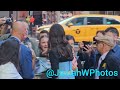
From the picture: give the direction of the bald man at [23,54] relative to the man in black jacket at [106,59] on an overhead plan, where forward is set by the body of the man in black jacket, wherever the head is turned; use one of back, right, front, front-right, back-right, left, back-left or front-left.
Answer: front

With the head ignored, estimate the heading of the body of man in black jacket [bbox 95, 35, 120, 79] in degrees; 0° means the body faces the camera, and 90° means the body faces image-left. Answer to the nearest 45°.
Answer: approximately 90°

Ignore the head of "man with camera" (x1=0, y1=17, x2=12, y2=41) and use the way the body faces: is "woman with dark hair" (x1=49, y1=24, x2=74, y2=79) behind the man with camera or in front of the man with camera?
in front

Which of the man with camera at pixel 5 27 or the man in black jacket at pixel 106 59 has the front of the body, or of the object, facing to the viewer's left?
the man in black jacket

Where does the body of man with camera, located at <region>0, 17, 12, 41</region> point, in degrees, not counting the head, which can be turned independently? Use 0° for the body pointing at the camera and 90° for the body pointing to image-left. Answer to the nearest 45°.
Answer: approximately 315°

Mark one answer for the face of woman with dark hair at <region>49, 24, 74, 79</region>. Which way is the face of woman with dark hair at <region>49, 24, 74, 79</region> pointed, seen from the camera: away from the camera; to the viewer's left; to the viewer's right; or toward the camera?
away from the camera

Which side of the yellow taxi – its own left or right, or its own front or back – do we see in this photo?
left

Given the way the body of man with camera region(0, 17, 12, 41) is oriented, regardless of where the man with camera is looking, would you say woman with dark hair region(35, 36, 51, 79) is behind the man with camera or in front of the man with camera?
in front

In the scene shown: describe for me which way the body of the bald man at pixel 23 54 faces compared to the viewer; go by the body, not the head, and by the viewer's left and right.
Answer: facing away from the viewer and to the right of the viewer

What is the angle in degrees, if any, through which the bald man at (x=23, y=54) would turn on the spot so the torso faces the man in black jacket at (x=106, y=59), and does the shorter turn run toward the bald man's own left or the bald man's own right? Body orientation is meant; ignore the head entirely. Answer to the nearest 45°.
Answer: approximately 45° to the bald man's own right
